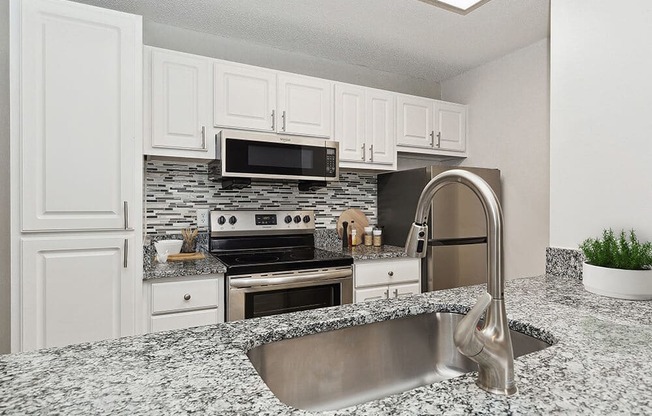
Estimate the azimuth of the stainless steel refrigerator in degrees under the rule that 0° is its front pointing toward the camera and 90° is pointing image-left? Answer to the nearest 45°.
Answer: approximately 315°

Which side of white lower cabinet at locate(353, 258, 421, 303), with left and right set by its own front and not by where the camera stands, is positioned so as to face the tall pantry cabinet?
right

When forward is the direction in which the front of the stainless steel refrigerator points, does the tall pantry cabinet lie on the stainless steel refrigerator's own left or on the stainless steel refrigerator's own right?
on the stainless steel refrigerator's own right

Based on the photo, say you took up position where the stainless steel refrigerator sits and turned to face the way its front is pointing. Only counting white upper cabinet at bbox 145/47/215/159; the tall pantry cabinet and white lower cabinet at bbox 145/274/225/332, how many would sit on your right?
3

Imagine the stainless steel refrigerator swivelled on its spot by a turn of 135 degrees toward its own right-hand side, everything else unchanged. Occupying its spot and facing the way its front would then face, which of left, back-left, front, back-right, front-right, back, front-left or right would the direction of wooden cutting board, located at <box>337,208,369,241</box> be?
front

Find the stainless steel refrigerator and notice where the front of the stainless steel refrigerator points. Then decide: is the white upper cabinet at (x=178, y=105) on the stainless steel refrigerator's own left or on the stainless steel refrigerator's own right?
on the stainless steel refrigerator's own right

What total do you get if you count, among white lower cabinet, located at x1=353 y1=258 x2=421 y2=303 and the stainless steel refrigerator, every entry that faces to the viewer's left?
0

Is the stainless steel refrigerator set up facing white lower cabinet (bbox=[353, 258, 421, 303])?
no

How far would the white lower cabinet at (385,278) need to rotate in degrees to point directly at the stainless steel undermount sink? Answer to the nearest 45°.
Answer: approximately 45° to its right

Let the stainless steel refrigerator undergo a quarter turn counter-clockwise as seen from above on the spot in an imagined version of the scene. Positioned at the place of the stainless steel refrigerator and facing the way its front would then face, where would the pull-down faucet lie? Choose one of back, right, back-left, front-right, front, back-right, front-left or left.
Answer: back-right

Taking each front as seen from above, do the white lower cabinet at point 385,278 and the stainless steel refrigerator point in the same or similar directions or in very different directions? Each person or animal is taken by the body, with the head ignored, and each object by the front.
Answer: same or similar directions

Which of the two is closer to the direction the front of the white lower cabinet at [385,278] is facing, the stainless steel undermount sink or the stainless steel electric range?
the stainless steel undermount sink

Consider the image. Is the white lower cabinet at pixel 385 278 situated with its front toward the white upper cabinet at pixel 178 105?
no
